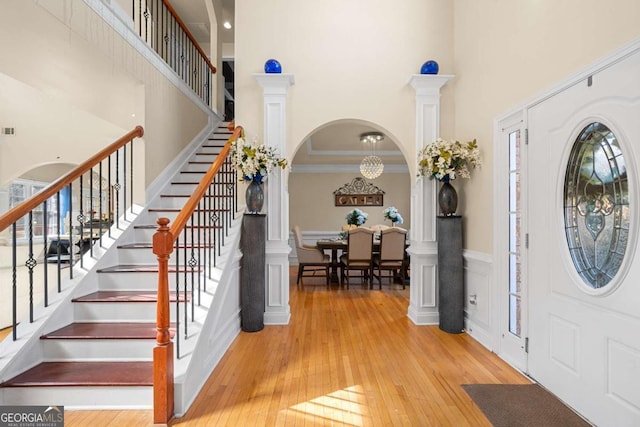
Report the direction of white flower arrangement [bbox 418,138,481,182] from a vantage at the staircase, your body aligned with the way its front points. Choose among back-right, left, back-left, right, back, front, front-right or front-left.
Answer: left

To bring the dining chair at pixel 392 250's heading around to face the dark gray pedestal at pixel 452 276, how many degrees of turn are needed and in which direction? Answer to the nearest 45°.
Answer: approximately 180°

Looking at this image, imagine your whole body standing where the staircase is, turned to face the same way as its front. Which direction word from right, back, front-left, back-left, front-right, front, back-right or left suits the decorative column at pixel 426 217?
left

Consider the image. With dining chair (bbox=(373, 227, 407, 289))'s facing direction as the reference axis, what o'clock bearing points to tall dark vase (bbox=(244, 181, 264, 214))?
The tall dark vase is roughly at 7 o'clock from the dining chair.

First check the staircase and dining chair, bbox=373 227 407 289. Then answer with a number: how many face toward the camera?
1

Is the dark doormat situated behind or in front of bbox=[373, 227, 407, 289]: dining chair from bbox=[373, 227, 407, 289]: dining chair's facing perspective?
behind

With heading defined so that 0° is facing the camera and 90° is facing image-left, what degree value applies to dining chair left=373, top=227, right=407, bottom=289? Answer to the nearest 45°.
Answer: approximately 180°

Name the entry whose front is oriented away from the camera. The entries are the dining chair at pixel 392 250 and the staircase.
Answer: the dining chair

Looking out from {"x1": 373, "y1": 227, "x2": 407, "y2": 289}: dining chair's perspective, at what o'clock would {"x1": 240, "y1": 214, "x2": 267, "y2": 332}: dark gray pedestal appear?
The dark gray pedestal is roughly at 7 o'clock from the dining chair.

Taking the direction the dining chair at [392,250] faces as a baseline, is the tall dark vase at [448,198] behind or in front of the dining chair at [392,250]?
behind
